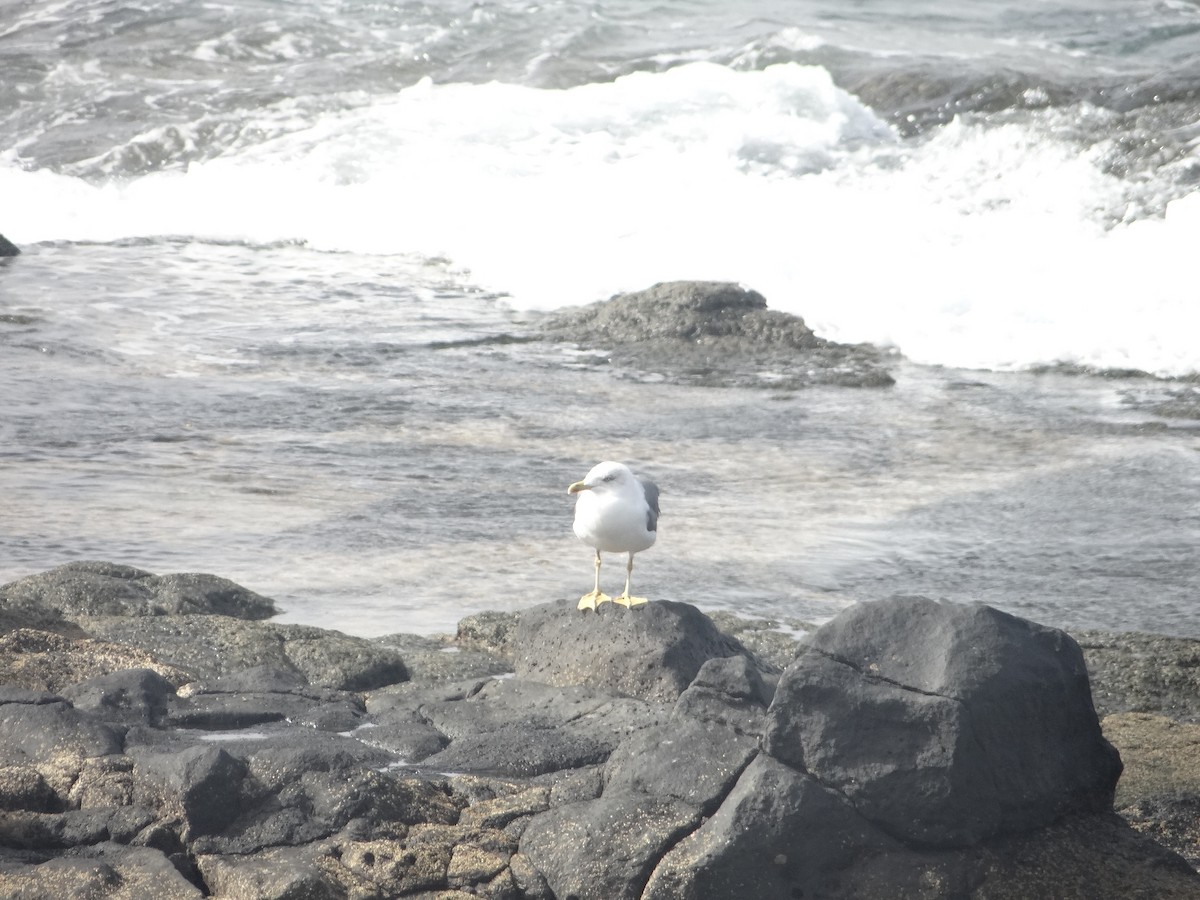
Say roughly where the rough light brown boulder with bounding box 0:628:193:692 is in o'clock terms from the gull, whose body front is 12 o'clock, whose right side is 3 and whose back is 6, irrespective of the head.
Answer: The rough light brown boulder is roughly at 1 o'clock from the gull.

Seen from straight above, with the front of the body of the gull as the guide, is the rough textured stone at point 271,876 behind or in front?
in front

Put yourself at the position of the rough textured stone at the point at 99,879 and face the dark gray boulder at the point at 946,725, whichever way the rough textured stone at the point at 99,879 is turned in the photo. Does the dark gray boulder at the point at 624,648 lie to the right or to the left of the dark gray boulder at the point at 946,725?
left

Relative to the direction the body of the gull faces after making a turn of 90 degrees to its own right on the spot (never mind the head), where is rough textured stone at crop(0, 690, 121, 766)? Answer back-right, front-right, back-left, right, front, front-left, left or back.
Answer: left

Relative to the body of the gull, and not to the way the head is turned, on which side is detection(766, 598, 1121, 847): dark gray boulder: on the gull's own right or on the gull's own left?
on the gull's own left

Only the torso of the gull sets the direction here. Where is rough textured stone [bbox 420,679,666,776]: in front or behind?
in front

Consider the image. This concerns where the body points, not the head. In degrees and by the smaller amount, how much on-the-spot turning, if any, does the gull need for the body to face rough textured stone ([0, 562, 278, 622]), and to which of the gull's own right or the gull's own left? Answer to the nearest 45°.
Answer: approximately 45° to the gull's own right

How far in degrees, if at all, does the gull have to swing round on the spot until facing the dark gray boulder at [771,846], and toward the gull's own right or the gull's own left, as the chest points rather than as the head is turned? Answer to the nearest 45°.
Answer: approximately 45° to the gull's own left

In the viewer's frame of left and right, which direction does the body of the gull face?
facing the viewer and to the left of the viewer

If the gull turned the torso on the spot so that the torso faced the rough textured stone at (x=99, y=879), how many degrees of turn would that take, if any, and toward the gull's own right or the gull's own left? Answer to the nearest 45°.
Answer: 0° — it already faces it

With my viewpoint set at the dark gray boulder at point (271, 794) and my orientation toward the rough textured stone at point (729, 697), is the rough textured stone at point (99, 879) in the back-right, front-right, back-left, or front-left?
back-right

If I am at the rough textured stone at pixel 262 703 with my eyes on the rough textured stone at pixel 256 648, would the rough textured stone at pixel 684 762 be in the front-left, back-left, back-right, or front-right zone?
back-right

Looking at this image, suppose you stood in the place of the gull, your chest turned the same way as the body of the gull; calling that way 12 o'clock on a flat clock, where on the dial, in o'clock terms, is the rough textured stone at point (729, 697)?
The rough textured stone is roughly at 10 o'clock from the gull.
